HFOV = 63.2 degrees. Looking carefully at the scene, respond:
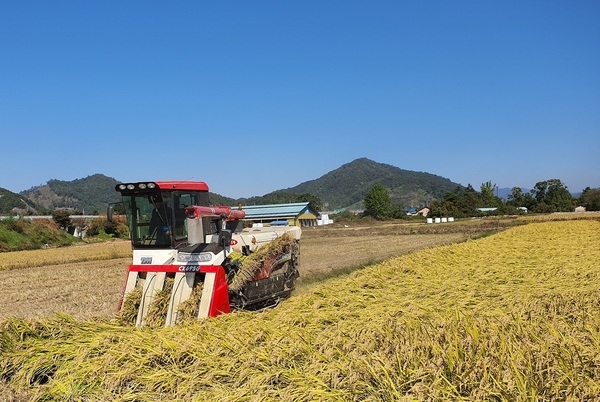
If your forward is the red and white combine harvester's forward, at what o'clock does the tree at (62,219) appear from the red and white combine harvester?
The tree is roughly at 4 o'clock from the red and white combine harvester.

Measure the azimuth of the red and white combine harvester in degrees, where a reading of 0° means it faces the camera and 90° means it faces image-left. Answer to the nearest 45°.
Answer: approximately 45°
